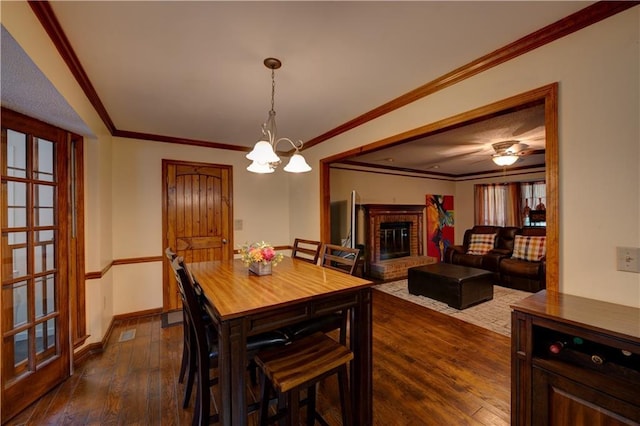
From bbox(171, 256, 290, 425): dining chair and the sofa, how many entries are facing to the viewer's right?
1

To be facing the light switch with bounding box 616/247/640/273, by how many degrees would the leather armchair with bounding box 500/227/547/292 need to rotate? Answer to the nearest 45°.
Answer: approximately 45° to its left

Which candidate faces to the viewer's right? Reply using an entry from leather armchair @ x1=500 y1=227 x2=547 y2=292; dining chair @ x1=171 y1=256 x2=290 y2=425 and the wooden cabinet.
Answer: the dining chair

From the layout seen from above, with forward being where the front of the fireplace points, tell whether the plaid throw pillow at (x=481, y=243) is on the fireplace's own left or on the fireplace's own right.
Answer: on the fireplace's own left

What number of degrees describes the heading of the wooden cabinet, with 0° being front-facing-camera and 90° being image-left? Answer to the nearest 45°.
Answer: approximately 45°

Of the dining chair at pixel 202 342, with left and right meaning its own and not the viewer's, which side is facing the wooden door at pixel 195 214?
left

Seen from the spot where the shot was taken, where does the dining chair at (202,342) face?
facing to the right of the viewer

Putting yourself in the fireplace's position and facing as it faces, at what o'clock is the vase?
The vase is roughly at 2 o'clock from the fireplace.

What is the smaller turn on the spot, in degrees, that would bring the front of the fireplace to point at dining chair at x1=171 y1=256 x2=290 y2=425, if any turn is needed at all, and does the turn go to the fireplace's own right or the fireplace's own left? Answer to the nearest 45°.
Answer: approximately 45° to the fireplace's own right

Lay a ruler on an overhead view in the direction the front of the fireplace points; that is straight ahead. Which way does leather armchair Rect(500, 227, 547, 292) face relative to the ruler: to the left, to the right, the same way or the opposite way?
to the right

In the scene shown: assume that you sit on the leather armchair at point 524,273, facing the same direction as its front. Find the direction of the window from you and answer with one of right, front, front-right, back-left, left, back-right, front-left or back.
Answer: back-right

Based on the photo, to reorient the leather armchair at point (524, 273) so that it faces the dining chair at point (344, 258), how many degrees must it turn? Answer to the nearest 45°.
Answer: approximately 45° to its left

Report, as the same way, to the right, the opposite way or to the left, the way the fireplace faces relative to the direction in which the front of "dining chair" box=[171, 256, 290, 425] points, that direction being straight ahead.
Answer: to the right
